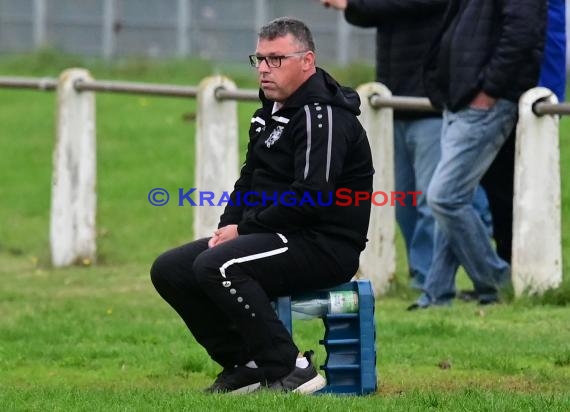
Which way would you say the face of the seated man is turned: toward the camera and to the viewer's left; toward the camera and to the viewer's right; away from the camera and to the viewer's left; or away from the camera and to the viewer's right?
toward the camera and to the viewer's left

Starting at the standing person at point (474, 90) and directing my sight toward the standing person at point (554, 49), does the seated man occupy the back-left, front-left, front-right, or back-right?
back-right

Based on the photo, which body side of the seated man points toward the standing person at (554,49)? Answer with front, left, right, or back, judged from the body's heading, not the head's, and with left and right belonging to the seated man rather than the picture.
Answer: back

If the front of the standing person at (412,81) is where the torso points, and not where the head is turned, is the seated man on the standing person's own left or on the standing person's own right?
on the standing person's own left

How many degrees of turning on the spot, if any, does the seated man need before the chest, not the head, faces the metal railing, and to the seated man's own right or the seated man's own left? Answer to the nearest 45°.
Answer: approximately 135° to the seated man's own right

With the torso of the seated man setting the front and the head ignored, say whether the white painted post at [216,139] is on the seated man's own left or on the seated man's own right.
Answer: on the seated man's own right
